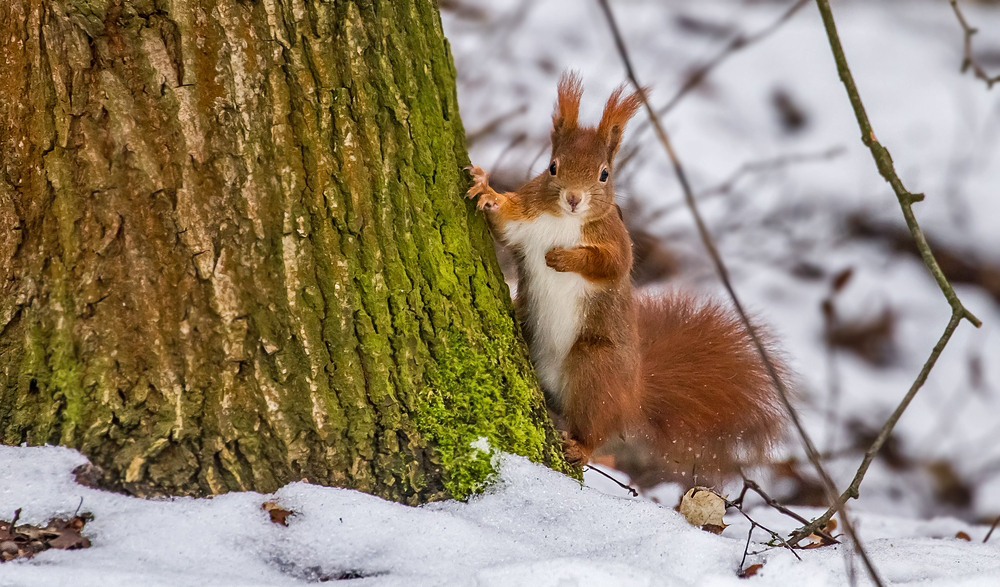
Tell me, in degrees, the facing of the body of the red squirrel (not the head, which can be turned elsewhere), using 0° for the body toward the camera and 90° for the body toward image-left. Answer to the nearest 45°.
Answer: approximately 45°

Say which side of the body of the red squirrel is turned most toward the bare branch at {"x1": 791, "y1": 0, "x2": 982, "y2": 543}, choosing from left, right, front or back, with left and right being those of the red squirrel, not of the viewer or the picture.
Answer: left

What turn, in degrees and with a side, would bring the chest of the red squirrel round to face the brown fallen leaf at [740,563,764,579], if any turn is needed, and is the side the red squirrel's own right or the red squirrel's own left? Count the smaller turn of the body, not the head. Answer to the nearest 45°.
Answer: approximately 90° to the red squirrel's own left

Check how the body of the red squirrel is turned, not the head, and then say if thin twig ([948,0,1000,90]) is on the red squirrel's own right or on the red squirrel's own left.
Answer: on the red squirrel's own left
